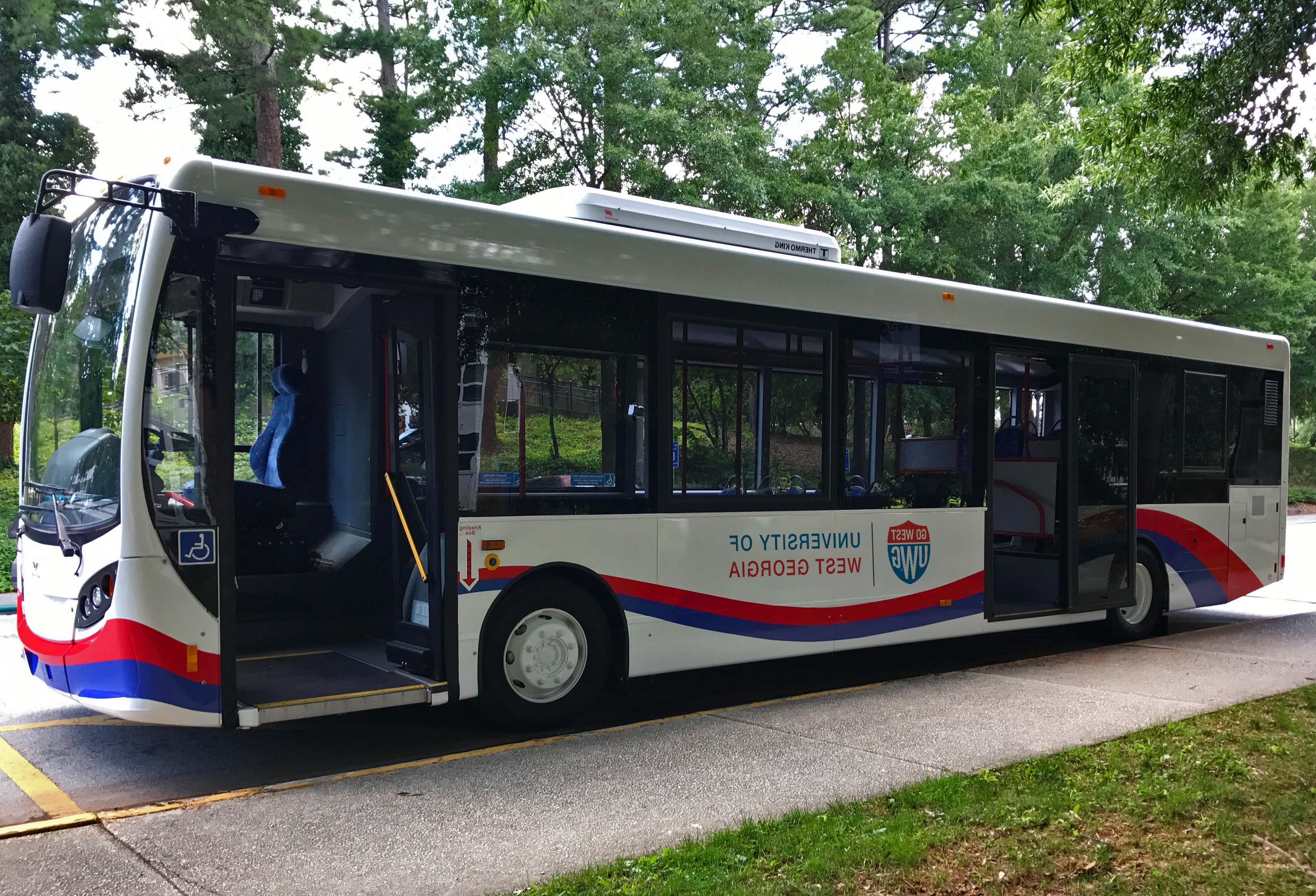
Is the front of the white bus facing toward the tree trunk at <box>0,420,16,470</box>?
no

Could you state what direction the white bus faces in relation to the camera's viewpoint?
facing the viewer and to the left of the viewer
